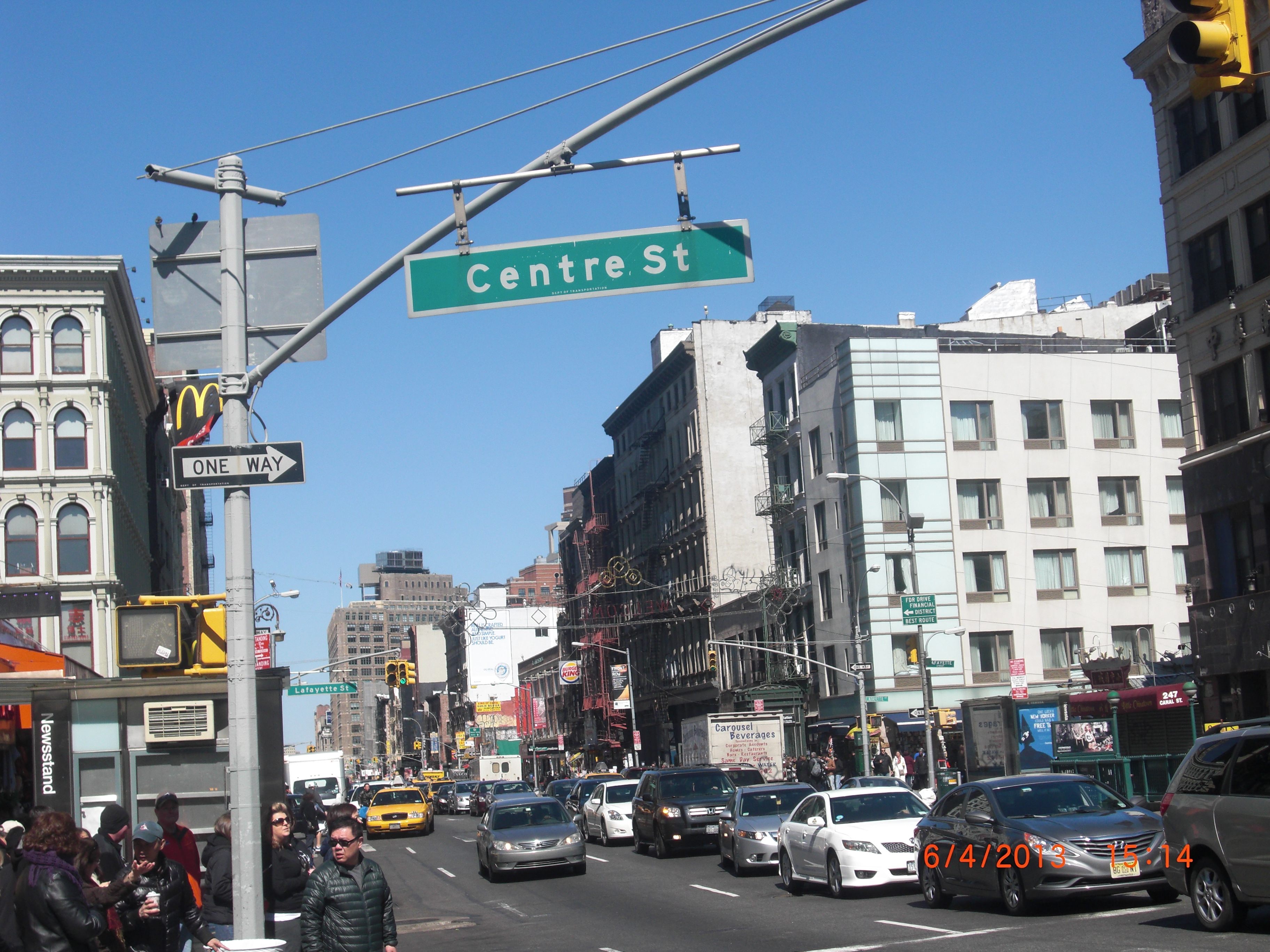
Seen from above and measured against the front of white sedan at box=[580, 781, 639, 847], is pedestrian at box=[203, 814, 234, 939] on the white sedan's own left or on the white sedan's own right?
on the white sedan's own right

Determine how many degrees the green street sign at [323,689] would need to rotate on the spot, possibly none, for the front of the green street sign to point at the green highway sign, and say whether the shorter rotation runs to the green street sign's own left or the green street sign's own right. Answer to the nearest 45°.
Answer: approximately 45° to the green street sign's own left

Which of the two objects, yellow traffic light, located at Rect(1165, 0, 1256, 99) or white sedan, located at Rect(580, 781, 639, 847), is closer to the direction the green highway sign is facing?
the yellow traffic light

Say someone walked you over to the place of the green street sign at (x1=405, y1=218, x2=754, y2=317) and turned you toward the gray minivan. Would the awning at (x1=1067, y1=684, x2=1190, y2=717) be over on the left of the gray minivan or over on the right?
left

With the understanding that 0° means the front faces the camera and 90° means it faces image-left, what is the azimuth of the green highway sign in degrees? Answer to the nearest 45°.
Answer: approximately 0°

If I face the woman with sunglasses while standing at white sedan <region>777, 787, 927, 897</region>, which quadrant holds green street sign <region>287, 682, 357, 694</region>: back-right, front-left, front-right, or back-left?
back-right

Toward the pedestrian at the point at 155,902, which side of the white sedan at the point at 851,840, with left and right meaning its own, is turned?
right

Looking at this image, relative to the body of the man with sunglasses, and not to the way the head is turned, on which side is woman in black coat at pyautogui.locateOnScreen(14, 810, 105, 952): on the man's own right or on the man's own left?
on the man's own right

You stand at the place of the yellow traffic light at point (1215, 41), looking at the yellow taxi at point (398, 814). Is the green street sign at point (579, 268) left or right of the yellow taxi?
left
